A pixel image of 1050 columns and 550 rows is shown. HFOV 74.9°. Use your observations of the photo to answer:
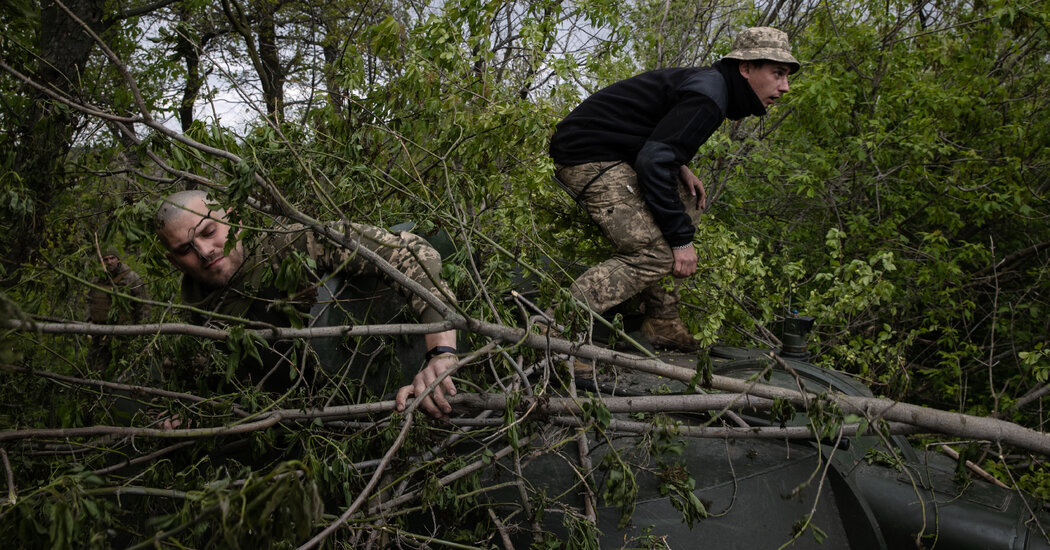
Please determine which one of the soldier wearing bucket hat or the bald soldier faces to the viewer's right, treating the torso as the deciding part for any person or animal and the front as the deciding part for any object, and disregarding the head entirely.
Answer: the soldier wearing bucket hat

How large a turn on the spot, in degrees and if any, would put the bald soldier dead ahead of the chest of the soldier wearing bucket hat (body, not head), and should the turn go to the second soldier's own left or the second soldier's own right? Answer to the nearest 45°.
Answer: approximately 135° to the second soldier's own right

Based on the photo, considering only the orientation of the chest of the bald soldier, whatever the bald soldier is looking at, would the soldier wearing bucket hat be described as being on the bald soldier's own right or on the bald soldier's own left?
on the bald soldier's own left

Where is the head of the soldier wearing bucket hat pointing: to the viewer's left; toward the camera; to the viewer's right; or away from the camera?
to the viewer's right

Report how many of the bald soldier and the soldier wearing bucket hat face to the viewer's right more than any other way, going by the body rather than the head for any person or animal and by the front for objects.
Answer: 1

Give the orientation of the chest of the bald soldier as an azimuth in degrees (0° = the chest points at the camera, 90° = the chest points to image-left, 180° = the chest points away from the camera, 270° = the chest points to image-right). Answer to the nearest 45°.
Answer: approximately 0°

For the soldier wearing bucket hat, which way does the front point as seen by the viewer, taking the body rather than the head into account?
to the viewer's right
